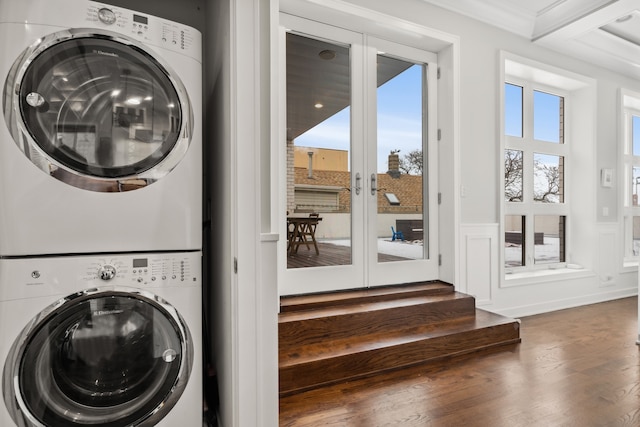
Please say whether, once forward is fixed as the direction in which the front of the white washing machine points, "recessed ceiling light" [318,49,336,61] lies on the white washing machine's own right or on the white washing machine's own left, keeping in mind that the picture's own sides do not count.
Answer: on the white washing machine's own left

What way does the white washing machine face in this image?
toward the camera

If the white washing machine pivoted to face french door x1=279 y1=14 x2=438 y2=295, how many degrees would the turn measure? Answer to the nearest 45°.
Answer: approximately 135° to its left

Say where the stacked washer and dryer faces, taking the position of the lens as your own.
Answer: facing the viewer

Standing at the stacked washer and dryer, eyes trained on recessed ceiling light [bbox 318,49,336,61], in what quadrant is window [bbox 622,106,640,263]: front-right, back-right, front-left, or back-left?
front-right

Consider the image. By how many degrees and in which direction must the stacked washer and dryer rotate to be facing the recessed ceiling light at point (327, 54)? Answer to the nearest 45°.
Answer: approximately 135° to its left

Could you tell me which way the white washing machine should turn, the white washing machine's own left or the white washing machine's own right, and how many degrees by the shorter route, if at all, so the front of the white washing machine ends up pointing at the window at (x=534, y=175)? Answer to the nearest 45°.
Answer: approximately 90° to the white washing machine's own left

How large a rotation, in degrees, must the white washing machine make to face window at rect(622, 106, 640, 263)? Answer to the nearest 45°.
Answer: approximately 90° to its left

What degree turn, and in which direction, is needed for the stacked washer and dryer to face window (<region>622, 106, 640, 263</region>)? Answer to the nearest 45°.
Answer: approximately 90° to its left

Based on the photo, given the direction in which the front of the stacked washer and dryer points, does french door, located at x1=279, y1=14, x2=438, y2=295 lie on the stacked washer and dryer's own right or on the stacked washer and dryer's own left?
on the stacked washer and dryer's own left

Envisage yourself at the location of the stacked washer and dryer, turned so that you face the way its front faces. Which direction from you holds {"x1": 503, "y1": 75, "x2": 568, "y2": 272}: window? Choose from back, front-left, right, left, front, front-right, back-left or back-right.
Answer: left
